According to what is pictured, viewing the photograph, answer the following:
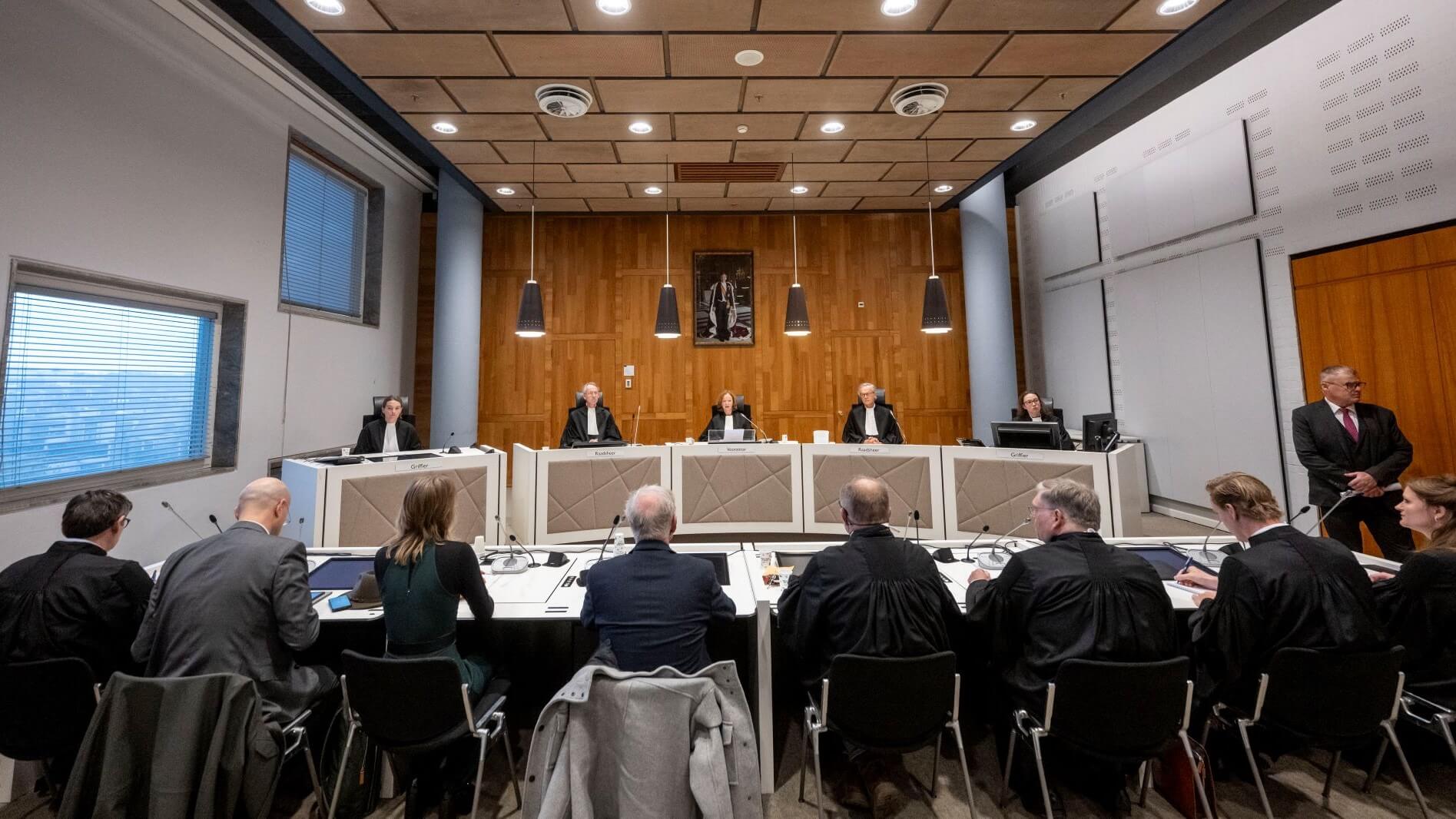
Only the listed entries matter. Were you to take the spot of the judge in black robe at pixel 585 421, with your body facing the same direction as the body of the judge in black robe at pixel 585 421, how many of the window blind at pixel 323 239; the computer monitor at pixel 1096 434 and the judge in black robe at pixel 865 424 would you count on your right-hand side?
1

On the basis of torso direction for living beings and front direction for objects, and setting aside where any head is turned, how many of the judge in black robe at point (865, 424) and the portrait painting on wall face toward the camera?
2

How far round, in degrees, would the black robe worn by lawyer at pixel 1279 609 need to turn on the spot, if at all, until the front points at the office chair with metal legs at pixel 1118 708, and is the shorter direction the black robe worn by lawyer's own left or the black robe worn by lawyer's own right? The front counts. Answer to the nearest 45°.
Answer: approximately 90° to the black robe worn by lawyer's own left

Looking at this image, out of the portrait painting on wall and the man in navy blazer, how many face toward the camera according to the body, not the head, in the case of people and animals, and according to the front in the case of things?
1

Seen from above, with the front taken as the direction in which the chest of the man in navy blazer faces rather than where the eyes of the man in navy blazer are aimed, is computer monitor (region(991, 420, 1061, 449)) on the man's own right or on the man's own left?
on the man's own right

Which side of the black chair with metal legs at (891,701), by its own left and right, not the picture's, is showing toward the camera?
back

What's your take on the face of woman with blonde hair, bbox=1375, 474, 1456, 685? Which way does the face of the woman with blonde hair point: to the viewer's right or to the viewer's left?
to the viewer's left

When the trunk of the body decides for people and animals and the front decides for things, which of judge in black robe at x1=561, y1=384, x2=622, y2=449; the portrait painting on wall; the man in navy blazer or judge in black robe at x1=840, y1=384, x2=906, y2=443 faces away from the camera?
the man in navy blazer

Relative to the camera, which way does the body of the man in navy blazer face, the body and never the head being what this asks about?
away from the camera

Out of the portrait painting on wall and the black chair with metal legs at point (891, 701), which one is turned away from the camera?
the black chair with metal legs

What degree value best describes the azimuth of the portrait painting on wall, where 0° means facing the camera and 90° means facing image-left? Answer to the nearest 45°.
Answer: approximately 0°
